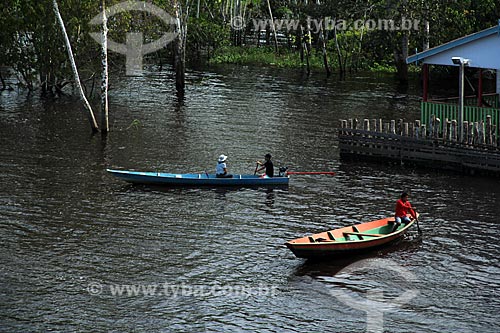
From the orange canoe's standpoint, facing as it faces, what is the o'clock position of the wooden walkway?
The wooden walkway is roughly at 5 o'clock from the orange canoe.

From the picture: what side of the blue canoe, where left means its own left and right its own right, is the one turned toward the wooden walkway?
back

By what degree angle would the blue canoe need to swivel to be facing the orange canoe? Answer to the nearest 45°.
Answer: approximately 135° to its left

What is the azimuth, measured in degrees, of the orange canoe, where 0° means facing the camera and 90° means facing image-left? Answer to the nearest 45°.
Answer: approximately 45°

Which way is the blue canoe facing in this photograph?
to the viewer's left

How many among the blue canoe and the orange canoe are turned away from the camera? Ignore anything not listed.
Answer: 0

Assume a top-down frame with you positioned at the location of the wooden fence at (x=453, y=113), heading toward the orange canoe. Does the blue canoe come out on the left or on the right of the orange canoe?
right

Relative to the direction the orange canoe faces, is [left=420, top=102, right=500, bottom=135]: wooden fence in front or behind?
behind

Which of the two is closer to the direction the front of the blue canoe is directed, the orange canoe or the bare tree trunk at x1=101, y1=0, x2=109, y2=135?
the bare tree trunk

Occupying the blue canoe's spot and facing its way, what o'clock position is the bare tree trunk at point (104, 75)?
The bare tree trunk is roughly at 2 o'clock from the blue canoe.

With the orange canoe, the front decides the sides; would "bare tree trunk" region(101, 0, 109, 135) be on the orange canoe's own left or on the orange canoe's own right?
on the orange canoe's own right

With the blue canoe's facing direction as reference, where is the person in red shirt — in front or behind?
behind
